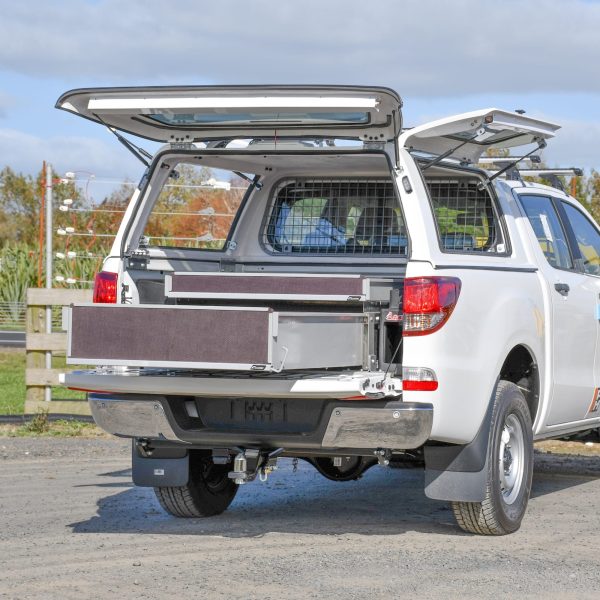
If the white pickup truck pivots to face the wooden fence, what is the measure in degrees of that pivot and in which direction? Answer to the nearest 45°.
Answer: approximately 90° to its left

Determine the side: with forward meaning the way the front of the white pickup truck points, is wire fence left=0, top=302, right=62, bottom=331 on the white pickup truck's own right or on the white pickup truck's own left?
on the white pickup truck's own left

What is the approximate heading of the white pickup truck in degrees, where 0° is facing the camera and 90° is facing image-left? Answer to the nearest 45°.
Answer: approximately 225°
